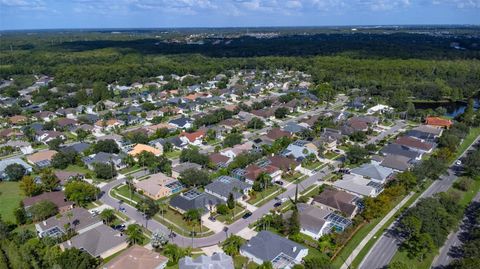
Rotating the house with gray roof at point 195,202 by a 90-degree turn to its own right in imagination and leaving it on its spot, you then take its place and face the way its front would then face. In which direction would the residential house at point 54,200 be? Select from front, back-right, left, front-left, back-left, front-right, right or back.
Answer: front-right

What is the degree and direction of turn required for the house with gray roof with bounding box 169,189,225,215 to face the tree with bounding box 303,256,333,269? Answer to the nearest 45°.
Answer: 0° — it already faces it

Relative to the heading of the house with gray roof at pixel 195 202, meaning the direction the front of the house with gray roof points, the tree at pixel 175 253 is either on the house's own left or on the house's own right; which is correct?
on the house's own right

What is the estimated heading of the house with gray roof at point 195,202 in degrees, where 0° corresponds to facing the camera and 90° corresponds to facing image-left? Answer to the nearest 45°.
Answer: approximately 315°

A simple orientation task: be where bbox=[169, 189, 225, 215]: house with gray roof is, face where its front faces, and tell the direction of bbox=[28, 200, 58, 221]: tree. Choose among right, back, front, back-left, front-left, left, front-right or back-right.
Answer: back-right

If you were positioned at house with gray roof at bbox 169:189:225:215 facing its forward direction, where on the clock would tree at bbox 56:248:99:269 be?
The tree is roughly at 3 o'clock from the house with gray roof.

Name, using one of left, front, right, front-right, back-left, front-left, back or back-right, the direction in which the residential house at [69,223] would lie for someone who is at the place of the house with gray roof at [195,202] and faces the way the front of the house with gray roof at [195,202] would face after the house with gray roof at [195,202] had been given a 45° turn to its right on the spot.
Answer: right
